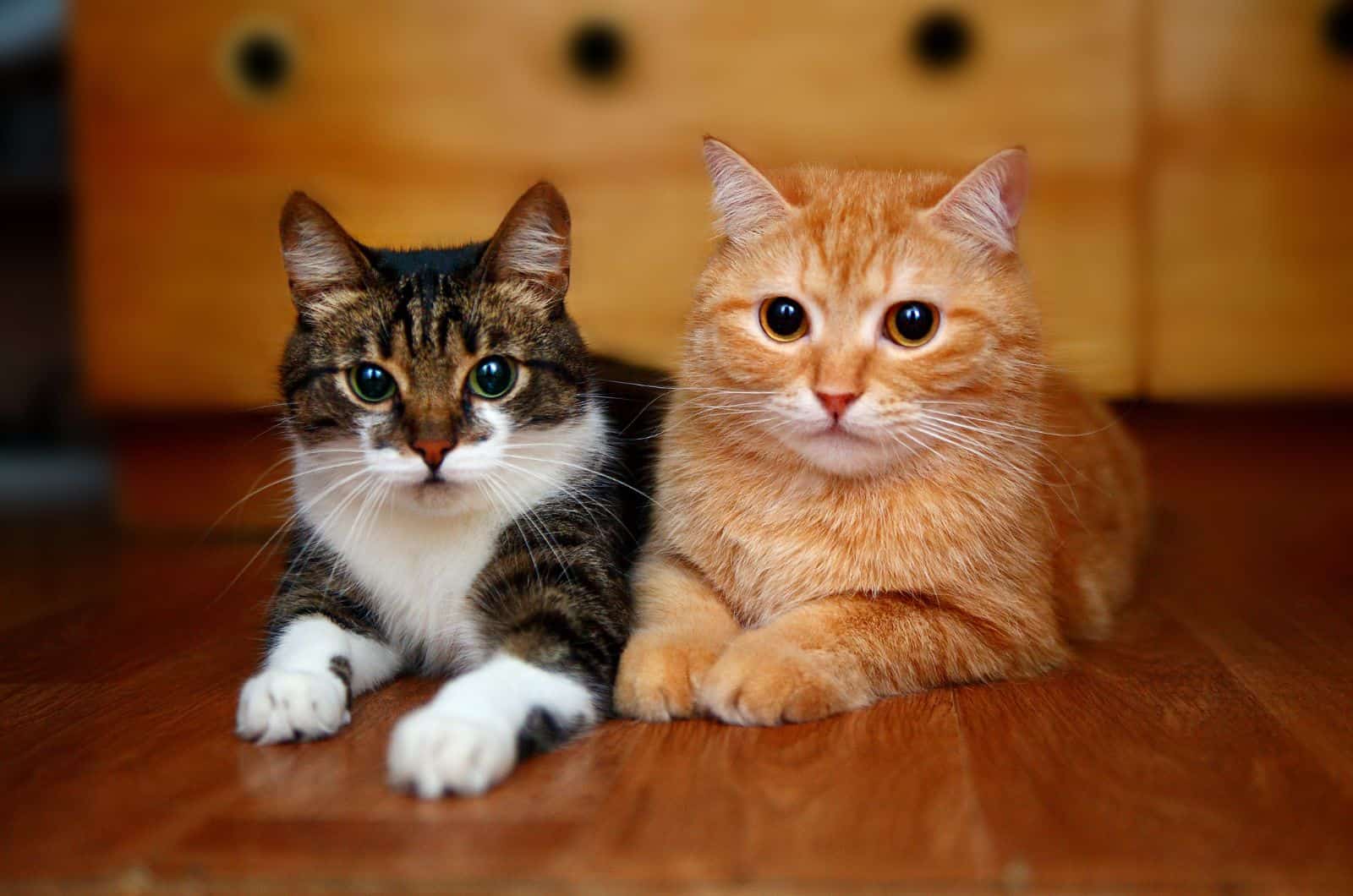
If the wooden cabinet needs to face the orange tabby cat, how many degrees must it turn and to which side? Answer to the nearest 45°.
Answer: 0° — it already faces it

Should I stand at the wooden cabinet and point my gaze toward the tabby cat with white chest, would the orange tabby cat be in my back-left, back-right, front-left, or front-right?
front-left

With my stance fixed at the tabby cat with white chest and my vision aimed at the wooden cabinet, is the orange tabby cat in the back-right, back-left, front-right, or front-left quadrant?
front-right

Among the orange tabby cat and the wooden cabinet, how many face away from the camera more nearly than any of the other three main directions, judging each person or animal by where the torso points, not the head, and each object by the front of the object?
0

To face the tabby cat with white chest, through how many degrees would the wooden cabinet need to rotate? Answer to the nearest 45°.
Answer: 0° — it already faces it

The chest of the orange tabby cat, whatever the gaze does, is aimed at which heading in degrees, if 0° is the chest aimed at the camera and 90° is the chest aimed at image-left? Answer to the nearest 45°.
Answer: approximately 45°

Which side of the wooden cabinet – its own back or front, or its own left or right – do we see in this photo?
front

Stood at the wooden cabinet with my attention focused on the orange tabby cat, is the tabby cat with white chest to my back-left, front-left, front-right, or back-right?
front-right

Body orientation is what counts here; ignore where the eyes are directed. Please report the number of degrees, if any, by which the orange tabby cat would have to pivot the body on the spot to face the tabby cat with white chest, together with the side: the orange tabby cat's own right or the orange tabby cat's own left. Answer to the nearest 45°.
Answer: approximately 45° to the orange tabby cat's own right
